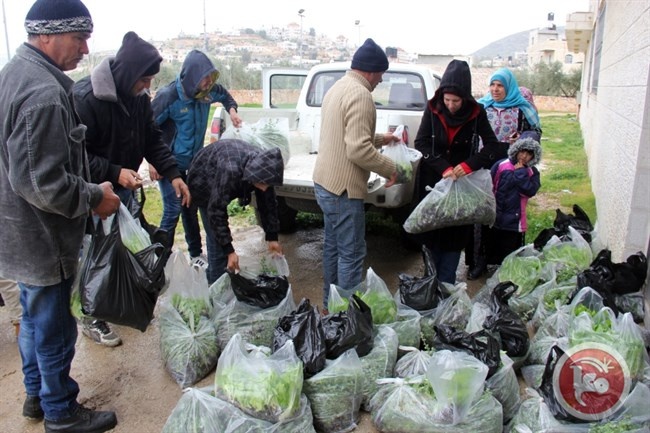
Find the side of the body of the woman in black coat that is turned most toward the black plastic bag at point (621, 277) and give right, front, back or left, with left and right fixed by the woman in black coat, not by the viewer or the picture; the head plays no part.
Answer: left

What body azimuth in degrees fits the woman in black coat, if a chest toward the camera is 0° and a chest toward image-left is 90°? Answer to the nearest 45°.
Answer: approximately 0°

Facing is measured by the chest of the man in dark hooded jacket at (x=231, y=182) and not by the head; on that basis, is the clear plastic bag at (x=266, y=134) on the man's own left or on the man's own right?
on the man's own left

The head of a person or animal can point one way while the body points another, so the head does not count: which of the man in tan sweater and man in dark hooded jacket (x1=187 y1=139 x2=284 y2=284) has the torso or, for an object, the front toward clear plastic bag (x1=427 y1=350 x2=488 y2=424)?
the man in dark hooded jacket

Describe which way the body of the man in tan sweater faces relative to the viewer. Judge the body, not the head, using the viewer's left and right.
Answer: facing away from the viewer and to the right of the viewer

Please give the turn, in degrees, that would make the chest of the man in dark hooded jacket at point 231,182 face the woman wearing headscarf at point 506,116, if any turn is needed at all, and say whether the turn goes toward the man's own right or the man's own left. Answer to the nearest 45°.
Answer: approximately 90° to the man's own left

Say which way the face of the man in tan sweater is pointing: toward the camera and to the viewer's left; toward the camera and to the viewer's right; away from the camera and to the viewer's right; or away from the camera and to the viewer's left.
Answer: away from the camera and to the viewer's right

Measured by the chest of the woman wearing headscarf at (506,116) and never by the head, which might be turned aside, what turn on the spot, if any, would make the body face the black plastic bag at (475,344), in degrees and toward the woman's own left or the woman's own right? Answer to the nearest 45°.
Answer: approximately 45° to the woman's own left

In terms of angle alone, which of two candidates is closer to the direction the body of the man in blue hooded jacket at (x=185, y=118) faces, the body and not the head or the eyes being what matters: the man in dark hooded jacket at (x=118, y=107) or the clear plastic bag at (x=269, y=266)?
the clear plastic bag
